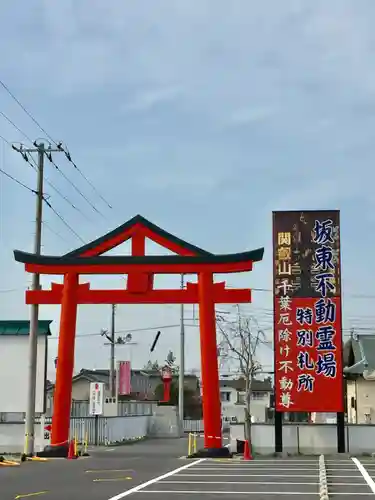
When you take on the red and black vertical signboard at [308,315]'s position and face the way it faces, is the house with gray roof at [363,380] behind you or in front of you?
behind

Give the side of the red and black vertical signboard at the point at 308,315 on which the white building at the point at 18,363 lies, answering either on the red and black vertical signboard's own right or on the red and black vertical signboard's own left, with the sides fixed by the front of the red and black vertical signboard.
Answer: on the red and black vertical signboard's own right

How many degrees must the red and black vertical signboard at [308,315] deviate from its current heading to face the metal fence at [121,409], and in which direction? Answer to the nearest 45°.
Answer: approximately 135° to its right

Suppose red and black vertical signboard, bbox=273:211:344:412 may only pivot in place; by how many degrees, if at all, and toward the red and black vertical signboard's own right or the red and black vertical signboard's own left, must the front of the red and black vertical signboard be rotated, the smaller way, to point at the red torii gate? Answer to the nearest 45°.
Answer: approximately 90° to the red and black vertical signboard's own right

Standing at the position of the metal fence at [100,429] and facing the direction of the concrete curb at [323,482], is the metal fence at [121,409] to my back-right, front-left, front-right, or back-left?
back-left

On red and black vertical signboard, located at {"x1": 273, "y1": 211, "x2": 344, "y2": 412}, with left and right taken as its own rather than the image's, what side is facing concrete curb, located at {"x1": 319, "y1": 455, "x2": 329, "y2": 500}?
front

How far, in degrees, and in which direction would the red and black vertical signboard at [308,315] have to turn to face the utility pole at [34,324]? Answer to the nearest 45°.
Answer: approximately 90° to its right

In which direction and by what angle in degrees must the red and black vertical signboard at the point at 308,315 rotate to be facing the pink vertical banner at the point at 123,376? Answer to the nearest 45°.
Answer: approximately 135° to its right

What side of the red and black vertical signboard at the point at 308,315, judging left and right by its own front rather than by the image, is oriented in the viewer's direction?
front

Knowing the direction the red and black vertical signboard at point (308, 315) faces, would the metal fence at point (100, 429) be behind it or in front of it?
behind

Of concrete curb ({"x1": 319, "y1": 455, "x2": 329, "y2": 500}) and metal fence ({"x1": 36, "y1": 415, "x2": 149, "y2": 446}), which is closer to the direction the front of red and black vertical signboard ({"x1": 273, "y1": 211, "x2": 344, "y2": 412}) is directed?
the concrete curb
